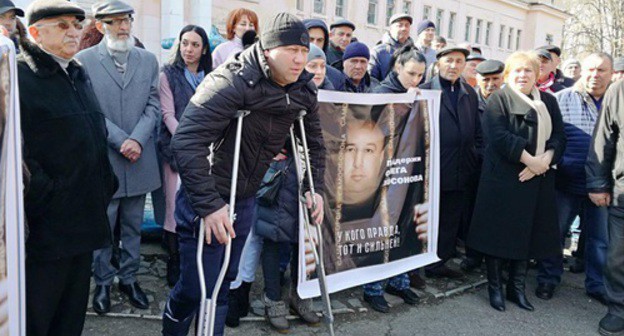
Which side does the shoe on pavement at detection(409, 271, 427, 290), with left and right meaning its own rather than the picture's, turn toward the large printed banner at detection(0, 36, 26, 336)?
right

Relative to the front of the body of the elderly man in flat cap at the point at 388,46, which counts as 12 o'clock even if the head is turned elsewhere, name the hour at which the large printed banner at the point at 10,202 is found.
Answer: The large printed banner is roughly at 2 o'clock from the elderly man in flat cap.

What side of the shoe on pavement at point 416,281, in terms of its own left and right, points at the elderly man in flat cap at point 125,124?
right

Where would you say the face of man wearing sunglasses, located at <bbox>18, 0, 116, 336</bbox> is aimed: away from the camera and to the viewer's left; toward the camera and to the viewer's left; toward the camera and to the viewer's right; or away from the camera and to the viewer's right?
toward the camera and to the viewer's right

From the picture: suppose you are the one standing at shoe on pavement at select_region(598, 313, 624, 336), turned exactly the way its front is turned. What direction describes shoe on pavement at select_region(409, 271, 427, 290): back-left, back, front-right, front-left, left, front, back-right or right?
front-right

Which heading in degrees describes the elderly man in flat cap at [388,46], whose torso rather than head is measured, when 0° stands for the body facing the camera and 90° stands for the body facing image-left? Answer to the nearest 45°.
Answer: approximately 315°

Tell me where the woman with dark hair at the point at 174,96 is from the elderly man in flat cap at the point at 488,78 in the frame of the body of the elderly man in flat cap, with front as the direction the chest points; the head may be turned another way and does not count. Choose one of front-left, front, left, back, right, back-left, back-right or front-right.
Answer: front-right

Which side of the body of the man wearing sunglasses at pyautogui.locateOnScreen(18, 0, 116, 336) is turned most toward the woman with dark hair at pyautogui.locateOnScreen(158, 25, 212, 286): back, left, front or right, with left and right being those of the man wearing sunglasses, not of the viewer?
left

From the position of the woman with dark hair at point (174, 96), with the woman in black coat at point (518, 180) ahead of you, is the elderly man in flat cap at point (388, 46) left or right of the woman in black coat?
left

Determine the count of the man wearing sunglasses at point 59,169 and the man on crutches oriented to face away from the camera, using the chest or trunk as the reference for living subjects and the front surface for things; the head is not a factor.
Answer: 0

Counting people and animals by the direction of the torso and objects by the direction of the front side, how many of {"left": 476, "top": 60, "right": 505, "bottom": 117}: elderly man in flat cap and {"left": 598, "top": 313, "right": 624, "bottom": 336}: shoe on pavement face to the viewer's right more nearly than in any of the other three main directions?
0

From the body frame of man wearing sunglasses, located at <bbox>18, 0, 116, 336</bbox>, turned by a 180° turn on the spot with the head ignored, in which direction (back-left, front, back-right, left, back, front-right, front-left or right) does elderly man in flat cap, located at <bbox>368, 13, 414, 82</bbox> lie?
right

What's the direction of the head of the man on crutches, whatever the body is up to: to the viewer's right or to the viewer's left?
to the viewer's right

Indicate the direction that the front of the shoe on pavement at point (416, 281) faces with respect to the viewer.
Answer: facing the viewer and to the right of the viewer
